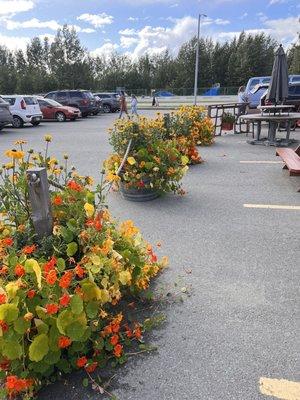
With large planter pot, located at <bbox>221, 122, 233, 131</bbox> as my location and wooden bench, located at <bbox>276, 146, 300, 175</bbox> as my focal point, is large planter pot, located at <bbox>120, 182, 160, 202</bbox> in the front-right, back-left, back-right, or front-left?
front-right

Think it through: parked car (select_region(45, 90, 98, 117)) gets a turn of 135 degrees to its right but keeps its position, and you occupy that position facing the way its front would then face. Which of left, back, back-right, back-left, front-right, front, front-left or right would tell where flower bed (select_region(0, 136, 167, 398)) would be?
right

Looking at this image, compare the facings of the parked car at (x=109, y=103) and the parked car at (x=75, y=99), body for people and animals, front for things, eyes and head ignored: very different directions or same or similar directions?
same or similar directions

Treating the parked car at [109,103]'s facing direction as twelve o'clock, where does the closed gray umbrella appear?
The closed gray umbrella is roughly at 7 o'clock from the parked car.

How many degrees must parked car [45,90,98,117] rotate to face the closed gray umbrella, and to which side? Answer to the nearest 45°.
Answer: approximately 135° to its left

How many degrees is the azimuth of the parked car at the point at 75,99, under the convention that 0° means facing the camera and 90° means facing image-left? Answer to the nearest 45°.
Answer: approximately 135°
